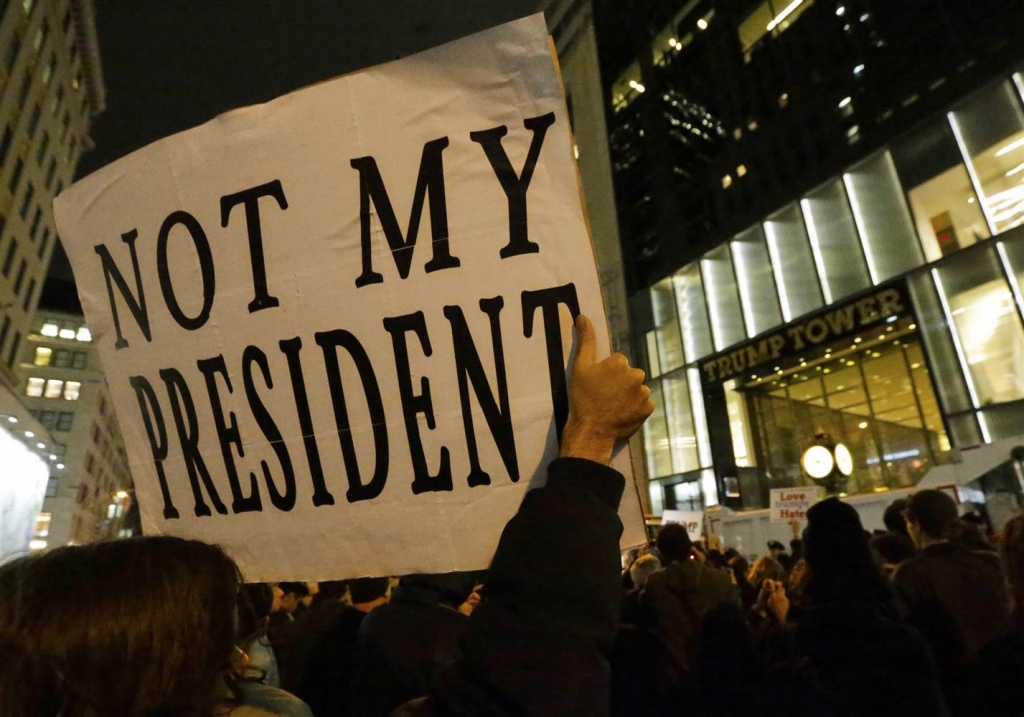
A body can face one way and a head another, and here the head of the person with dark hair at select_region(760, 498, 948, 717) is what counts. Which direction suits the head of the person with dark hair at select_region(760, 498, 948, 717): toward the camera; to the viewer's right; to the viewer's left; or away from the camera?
away from the camera

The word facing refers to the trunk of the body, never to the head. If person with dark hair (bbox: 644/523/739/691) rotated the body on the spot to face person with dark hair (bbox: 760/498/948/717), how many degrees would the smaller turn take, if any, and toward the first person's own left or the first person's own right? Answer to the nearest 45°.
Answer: approximately 135° to the first person's own right

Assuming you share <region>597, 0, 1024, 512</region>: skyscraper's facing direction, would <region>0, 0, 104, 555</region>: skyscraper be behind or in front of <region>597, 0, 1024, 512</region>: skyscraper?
in front

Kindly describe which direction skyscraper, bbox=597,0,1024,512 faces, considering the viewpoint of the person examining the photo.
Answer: facing the viewer and to the left of the viewer

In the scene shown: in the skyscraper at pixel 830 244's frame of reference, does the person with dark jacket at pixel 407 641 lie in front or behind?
in front

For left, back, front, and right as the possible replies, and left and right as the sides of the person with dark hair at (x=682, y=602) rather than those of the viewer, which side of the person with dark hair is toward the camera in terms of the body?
back

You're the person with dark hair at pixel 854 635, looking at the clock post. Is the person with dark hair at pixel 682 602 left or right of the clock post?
left

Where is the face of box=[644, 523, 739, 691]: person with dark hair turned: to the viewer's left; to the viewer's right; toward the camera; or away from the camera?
away from the camera

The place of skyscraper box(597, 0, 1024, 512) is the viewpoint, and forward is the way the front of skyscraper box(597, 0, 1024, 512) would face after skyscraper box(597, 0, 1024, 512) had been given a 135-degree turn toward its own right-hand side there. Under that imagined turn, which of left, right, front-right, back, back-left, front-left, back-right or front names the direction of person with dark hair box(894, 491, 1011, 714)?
back

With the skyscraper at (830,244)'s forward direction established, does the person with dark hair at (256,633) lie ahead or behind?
ahead

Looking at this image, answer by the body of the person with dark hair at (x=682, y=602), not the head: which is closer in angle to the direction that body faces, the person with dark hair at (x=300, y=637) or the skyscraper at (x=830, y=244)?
the skyscraper

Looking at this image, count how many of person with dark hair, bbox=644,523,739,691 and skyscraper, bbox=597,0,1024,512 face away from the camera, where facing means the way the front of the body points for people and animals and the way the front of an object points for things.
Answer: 1

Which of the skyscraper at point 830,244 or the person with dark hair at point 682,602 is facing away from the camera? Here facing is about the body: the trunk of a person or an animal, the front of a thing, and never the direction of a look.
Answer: the person with dark hair
